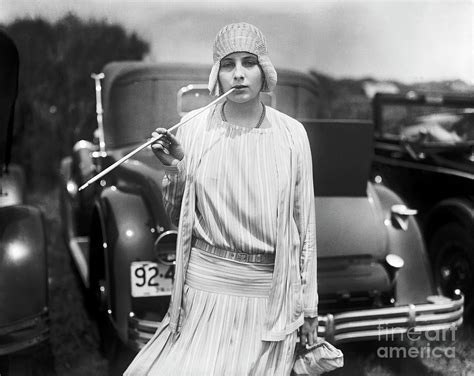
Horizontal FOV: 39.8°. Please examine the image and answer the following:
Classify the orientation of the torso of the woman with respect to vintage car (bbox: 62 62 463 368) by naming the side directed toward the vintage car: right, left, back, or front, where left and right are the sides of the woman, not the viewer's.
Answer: back

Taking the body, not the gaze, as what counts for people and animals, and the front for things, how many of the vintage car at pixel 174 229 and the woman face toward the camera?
1

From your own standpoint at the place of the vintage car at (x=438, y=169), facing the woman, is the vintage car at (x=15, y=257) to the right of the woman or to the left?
right

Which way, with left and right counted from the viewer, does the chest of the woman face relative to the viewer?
facing the viewer

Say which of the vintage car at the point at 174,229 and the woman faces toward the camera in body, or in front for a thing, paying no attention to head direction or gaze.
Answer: the woman

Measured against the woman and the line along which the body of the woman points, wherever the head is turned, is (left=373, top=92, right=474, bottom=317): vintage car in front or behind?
behind
